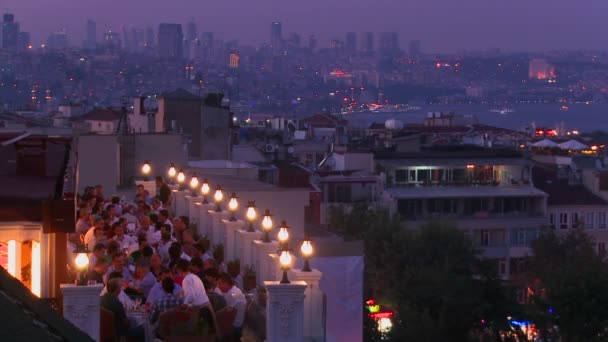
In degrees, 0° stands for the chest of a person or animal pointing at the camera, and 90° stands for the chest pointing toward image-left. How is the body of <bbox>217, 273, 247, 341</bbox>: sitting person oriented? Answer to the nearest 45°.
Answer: approximately 90°

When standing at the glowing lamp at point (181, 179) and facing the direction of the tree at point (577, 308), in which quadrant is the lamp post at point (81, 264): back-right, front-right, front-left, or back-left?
back-right

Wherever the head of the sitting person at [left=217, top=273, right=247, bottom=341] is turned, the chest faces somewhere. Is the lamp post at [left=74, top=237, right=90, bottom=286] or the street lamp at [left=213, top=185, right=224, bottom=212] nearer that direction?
the lamp post

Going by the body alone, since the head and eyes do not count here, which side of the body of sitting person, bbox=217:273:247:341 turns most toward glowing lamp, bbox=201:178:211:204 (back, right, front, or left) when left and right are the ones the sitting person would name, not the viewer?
right

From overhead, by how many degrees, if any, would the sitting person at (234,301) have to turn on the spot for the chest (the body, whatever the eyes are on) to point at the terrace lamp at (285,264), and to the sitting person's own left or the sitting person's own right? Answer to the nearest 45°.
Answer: approximately 135° to the sitting person's own right

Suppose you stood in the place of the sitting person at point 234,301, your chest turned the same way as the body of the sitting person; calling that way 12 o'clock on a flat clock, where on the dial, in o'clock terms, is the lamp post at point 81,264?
The lamp post is roughly at 11 o'clock from the sitting person.

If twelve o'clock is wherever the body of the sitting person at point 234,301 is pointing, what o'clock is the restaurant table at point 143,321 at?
The restaurant table is roughly at 11 o'clock from the sitting person.

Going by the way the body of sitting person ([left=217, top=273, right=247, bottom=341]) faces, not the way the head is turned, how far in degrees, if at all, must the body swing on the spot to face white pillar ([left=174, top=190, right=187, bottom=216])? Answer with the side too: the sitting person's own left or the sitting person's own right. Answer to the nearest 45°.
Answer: approximately 90° to the sitting person's own right

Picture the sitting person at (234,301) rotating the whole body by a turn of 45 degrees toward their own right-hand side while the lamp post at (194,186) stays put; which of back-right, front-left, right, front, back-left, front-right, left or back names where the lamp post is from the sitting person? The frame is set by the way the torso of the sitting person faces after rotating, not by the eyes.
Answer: front-right

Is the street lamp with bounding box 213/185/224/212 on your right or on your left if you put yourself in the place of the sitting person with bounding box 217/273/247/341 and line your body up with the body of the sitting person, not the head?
on your right

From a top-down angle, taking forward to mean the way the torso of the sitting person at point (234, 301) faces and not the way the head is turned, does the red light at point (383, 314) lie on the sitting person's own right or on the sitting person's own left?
on the sitting person's own right

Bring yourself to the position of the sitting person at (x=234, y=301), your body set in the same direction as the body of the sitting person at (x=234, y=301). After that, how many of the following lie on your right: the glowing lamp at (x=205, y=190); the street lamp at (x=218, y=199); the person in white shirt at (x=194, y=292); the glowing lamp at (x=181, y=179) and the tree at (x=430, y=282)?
4

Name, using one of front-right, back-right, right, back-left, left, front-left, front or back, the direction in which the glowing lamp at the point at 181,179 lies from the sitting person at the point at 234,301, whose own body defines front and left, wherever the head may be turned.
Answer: right
